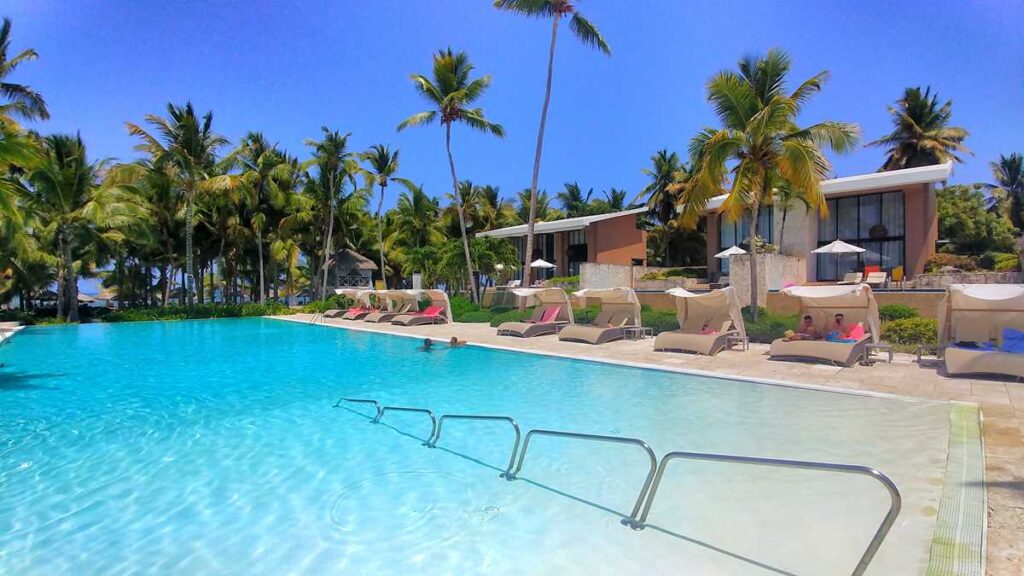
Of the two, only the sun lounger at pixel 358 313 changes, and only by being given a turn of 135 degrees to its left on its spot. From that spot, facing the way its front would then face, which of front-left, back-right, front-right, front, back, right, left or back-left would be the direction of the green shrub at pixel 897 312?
front-right

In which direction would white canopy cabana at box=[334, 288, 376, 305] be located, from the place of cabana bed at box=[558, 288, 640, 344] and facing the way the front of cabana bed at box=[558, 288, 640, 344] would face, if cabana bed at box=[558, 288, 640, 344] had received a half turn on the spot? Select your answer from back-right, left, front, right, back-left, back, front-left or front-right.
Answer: left

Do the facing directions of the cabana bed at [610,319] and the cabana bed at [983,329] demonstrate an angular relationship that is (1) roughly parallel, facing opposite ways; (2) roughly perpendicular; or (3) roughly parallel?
roughly parallel

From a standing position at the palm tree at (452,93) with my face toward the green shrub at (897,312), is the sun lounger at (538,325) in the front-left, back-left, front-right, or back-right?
front-right

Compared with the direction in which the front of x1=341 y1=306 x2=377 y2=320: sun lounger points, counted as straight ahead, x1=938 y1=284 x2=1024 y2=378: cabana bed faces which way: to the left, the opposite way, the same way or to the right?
the same way

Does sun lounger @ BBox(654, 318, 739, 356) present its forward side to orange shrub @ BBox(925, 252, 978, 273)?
no

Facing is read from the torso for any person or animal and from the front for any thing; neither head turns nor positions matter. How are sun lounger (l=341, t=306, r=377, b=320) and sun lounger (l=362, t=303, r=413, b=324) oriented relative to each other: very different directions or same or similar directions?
same or similar directions

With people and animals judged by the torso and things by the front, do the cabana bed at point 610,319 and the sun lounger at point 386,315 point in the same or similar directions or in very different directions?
same or similar directions

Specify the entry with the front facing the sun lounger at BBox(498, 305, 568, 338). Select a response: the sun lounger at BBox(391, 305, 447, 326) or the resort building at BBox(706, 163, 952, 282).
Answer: the resort building

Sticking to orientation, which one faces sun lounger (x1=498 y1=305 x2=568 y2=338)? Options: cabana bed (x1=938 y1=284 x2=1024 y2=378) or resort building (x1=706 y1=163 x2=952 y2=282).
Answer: the resort building

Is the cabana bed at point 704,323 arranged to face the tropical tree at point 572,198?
no

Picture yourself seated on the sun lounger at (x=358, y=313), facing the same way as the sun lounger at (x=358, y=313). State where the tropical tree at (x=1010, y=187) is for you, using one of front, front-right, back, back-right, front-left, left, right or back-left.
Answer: back-left

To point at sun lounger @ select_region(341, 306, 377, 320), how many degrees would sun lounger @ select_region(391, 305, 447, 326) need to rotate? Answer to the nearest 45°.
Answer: approximately 45° to its right

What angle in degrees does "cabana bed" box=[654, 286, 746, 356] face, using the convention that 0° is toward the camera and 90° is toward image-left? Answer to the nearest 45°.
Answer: approximately 45°

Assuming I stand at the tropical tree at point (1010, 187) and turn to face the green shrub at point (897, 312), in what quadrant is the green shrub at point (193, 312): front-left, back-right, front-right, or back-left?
front-right

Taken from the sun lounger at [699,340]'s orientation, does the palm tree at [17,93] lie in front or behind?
in front

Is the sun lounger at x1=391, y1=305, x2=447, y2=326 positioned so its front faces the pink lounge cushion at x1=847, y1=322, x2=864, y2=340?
no

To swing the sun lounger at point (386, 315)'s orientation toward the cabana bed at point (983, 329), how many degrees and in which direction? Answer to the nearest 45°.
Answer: approximately 90° to its left
